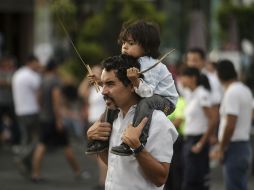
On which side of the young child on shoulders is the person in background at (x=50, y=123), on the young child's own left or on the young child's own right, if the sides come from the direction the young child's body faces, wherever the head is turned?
on the young child's own right

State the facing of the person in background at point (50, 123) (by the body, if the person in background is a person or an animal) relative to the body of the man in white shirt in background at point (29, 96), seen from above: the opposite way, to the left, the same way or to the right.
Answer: the opposite way

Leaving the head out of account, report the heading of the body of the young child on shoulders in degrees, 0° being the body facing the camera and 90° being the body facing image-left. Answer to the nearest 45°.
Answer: approximately 90°
